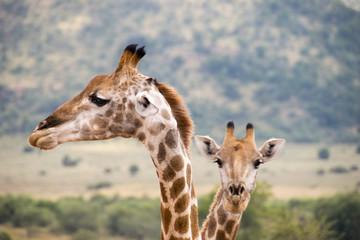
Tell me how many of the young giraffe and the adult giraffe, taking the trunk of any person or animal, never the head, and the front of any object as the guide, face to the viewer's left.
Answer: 1

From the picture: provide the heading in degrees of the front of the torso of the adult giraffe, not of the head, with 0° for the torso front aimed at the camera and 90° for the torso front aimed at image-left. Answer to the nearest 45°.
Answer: approximately 90°

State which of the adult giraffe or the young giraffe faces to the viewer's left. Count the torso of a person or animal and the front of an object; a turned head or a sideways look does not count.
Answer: the adult giraffe

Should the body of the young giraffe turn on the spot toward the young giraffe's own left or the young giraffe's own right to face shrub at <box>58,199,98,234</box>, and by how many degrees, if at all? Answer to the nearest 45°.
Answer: approximately 180°

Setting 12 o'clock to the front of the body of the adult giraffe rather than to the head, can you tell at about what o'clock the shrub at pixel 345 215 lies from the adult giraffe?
The shrub is roughly at 4 o'clock from the adult giraffe.

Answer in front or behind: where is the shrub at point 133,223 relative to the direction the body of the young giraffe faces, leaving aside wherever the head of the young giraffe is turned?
behind

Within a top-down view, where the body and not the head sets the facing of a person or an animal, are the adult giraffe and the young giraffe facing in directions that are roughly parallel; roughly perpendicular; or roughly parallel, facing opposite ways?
roughly perpendicular

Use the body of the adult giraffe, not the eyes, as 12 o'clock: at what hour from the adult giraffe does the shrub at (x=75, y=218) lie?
The shrub is roughly at 3 o'clock from the adult giraffe.

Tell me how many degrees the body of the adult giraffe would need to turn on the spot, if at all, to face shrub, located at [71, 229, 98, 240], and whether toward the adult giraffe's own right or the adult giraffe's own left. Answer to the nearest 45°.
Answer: approximately 90° to the adult giraffe's own right

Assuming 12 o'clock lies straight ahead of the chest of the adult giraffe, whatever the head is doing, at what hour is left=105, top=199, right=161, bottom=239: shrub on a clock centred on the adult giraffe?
The shrub is roughly at 3 o'clock from the adult giraffe.

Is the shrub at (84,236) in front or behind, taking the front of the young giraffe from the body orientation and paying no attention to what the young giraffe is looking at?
behind

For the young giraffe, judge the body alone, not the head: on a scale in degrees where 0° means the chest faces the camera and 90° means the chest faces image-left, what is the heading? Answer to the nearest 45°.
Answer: approximately 0°
